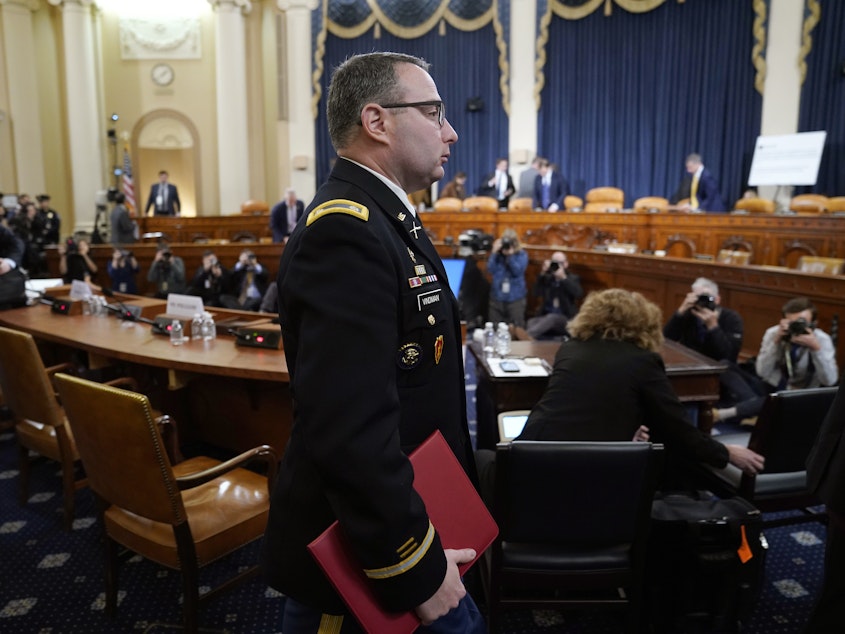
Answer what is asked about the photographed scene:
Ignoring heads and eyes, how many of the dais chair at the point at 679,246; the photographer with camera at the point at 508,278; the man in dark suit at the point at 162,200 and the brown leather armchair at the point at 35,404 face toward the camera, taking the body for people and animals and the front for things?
3

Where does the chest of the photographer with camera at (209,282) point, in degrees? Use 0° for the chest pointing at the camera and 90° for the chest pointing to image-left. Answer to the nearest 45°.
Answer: approximately 0°

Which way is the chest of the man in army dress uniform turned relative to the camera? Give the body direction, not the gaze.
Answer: to the viewer's right

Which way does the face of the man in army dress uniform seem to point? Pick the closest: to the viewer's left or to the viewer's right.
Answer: to the viewer's right

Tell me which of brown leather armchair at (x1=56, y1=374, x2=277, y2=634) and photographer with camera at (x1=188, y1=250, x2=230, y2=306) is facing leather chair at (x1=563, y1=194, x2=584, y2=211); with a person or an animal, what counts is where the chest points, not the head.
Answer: the brown leather armchair

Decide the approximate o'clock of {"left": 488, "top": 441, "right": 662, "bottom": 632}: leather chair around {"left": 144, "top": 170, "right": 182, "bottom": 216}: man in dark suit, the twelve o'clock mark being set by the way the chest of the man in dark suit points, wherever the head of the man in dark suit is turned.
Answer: The leather chair is roughly at 12 o'clock from the man in dark suit.

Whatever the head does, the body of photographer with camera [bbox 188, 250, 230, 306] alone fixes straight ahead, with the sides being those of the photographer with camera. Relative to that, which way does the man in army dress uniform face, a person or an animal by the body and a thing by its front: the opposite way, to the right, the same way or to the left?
to the left

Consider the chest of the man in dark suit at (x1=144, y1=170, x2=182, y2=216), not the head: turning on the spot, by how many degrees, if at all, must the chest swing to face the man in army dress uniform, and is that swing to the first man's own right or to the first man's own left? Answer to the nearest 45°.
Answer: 0° — they already face them

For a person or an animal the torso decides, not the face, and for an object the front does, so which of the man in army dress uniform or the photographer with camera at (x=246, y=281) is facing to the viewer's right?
the man in army dress uniform

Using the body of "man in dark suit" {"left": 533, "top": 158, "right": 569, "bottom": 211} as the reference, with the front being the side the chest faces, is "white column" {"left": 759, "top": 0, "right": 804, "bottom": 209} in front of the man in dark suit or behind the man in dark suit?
behind
